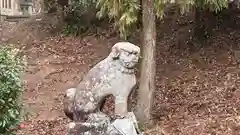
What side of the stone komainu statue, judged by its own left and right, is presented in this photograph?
right

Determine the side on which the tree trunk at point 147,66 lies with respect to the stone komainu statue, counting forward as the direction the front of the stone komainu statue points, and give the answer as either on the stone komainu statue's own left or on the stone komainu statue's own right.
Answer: on the stone komainu statue's own left
